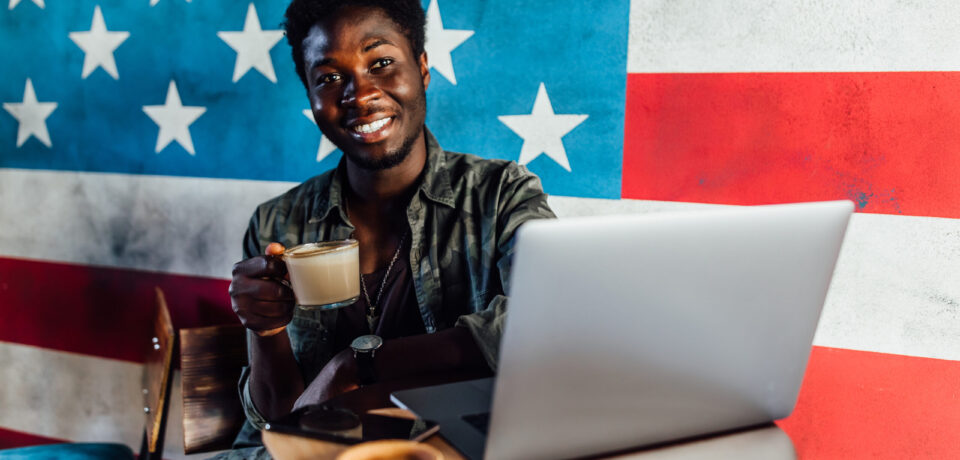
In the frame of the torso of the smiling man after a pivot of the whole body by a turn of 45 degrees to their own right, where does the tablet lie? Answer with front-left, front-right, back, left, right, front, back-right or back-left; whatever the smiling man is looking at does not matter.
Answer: front-left

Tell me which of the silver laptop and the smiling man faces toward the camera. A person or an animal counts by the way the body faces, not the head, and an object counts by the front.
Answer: the smiling man

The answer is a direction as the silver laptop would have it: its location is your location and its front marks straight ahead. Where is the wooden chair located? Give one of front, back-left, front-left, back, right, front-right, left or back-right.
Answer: front

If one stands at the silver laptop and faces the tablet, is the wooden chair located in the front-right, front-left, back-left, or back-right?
front-right

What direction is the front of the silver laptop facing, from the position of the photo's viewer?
facing away from the viewer and to the left of the viewer

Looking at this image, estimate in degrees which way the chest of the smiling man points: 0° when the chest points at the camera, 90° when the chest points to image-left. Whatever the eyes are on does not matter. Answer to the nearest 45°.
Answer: approximately 0°

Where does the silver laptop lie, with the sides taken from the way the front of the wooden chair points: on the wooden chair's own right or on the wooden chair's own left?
on the wooden chair's own left

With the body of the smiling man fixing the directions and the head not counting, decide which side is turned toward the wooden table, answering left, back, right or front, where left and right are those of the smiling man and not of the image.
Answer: front

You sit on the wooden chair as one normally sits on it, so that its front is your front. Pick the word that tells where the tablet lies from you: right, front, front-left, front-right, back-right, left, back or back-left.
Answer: left

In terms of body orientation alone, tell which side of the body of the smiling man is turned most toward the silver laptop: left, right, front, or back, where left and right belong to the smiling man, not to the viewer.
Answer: front
